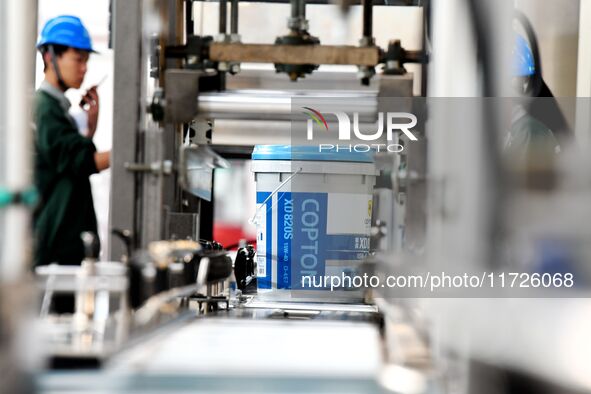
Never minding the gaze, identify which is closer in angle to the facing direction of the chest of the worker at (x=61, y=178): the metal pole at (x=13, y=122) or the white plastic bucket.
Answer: the white plastic bucket

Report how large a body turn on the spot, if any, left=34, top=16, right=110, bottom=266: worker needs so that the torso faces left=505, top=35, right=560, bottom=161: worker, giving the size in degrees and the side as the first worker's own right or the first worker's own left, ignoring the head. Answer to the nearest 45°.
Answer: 0° — they already face them

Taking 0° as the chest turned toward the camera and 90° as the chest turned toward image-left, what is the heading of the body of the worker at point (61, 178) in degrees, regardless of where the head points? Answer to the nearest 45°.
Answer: approximately 270°

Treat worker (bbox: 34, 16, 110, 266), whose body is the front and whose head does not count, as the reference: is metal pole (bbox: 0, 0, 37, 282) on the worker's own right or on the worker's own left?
on the worker's own right

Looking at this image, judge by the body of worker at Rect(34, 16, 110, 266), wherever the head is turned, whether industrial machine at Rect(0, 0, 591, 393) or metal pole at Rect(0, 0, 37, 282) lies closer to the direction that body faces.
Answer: the industrial machine

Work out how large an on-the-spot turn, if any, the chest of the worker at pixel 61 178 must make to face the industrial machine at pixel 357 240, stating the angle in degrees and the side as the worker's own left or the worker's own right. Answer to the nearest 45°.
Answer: approximately 45° to the worker's own right
